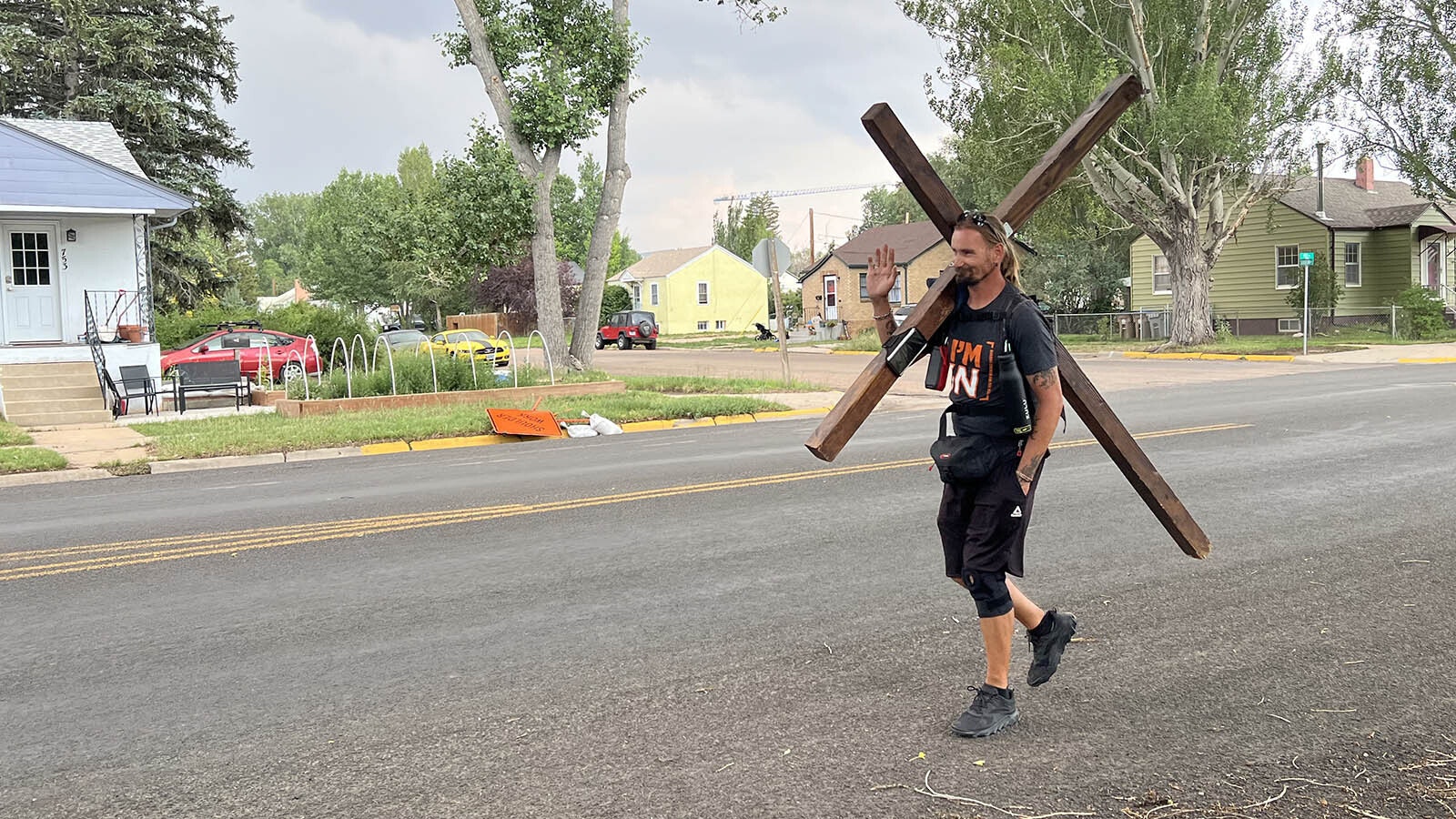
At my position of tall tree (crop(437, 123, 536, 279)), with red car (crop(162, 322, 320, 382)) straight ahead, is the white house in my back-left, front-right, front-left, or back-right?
front-left

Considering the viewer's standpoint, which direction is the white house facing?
facing the viewer

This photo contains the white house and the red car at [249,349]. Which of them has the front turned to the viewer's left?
the red car

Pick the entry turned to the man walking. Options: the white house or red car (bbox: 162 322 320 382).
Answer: the white house

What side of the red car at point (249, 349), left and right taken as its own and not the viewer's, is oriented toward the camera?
left

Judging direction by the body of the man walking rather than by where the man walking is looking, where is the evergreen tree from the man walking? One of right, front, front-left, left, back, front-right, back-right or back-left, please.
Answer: right

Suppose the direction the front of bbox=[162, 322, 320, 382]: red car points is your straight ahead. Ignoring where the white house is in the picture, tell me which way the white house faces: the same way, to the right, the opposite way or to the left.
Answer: to the left

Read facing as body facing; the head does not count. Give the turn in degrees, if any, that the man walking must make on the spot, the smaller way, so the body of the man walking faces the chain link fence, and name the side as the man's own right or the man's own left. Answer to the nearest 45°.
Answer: approximately 135° to the man's own right

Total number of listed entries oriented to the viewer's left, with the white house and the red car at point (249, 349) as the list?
1

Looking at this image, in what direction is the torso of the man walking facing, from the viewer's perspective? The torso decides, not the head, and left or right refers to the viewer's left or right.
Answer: facing the viewer and to the left of the viewer

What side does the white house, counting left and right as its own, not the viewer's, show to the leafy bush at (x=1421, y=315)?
left

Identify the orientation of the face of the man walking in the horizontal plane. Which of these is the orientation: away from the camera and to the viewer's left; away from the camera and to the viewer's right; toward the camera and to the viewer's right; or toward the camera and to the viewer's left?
toward the camera and to the viewer's left
